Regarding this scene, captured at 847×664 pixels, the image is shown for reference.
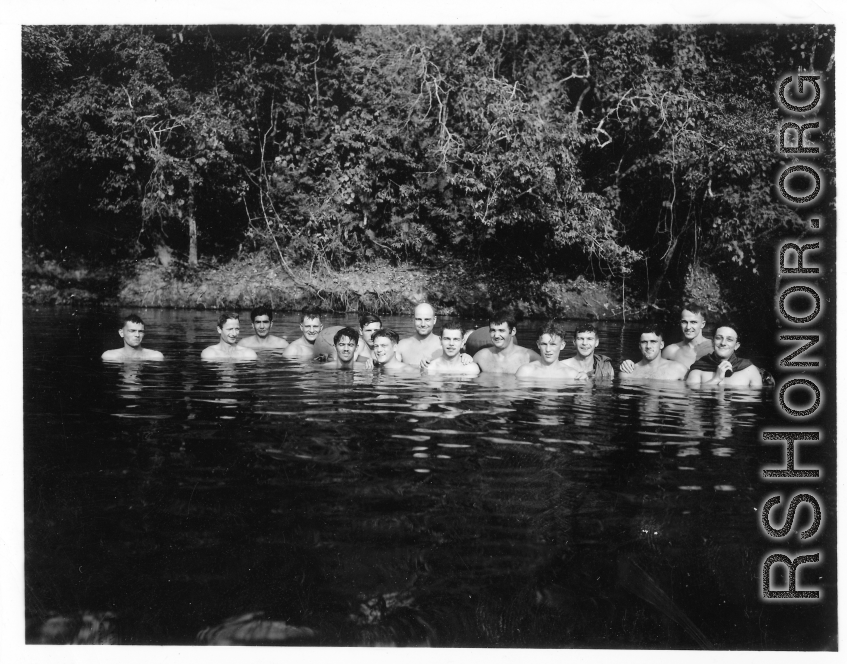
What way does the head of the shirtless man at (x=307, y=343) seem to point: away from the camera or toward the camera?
toward the camera

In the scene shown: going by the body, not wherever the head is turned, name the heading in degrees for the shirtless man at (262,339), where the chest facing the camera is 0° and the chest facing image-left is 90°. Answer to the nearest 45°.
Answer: approximately 0°

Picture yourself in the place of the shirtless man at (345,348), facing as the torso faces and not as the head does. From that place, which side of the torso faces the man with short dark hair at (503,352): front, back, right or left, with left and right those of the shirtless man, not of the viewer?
left

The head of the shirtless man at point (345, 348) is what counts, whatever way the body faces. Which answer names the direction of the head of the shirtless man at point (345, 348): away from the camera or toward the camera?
toward the camera

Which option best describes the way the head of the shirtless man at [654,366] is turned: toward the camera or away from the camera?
toward the camera

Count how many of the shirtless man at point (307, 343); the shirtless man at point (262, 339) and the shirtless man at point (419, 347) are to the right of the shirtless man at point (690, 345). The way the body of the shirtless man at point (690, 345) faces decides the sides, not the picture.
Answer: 3

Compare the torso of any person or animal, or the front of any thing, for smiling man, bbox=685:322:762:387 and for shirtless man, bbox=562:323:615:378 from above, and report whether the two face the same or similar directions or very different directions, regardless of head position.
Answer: same or similar directions

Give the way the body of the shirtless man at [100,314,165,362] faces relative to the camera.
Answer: toward the camera

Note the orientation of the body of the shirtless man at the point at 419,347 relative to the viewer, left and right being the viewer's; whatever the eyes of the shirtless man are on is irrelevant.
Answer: facing the viewer

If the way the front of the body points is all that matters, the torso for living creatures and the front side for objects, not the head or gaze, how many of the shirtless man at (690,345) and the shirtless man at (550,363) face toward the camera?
2

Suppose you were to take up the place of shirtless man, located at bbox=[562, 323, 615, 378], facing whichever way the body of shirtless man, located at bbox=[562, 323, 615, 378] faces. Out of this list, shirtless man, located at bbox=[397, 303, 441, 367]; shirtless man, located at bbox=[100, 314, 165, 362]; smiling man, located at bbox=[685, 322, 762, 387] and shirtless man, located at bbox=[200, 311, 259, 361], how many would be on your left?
1

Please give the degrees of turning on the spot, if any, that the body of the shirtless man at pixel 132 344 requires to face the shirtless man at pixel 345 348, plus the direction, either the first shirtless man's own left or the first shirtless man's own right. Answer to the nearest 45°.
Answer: approximately 45° to the first shirtless man's own left

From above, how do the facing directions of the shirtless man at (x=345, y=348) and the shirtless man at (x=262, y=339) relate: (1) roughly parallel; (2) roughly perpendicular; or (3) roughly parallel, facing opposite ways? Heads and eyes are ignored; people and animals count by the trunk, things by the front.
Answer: roughly parallel

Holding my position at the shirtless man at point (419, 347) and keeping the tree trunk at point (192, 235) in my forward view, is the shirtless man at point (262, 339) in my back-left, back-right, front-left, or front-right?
front-left

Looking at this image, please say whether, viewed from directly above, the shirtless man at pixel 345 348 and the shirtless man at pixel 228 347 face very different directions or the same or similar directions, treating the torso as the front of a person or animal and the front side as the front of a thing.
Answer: same or similar directions

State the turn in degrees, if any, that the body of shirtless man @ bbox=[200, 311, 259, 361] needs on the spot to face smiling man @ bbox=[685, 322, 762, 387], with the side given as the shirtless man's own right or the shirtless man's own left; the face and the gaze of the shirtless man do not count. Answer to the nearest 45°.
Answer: approximately 45° to the shirtless man's own left

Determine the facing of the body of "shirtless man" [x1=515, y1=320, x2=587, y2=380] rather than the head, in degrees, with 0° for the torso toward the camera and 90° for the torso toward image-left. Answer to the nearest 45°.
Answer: approximately 0°

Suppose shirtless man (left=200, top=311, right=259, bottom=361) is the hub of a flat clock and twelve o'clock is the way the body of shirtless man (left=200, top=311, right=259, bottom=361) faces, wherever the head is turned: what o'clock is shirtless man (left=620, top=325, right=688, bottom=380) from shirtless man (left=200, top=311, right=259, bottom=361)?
shirtless man (left=620, top=325, right=688, bottom=380) is roughly at 10 o'clock from shirtless man (left=200, top=311, right=259, bottom=361).
